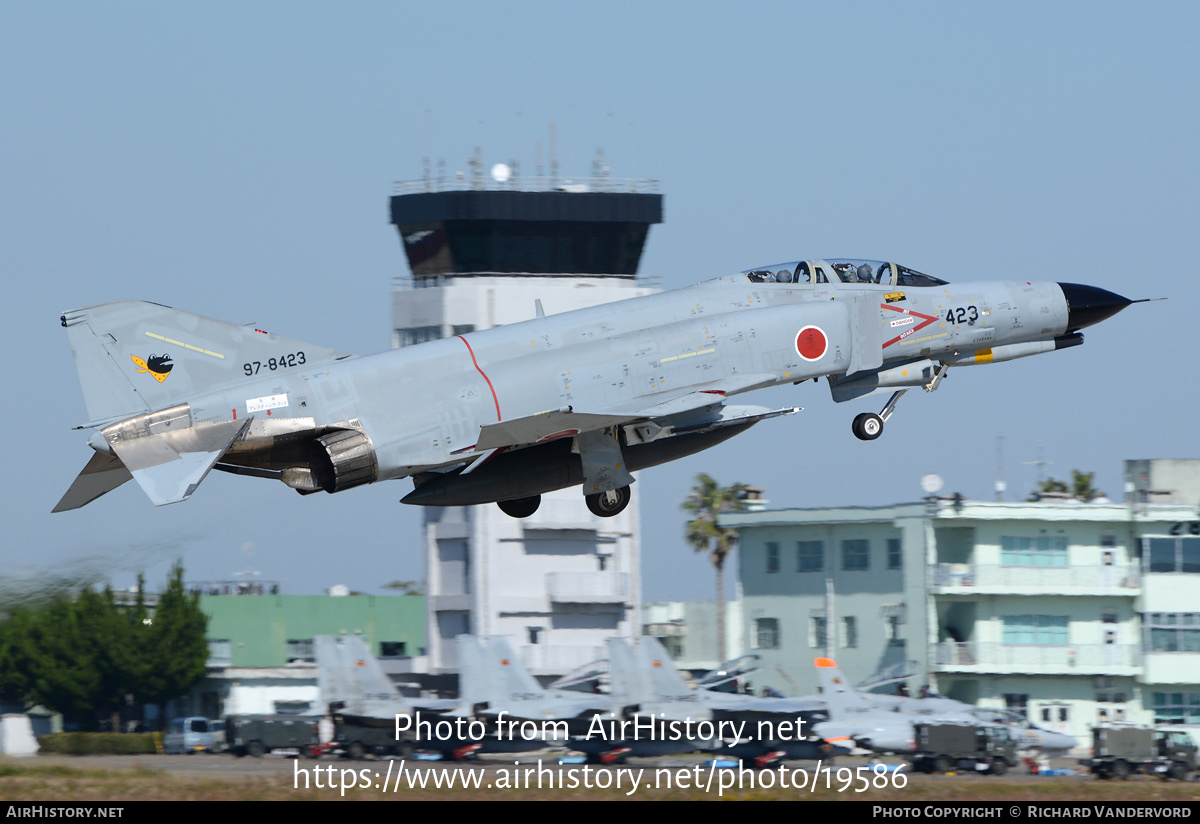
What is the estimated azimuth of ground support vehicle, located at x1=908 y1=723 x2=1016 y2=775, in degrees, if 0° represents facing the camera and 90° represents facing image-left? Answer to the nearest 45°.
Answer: approximately 270°

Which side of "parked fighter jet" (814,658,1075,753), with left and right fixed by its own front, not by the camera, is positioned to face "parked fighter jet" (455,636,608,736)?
back

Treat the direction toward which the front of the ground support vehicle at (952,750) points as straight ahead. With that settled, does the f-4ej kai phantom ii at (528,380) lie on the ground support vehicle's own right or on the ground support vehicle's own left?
on the ground support vehicle's own right

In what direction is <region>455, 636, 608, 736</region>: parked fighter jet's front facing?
to the viewer's right

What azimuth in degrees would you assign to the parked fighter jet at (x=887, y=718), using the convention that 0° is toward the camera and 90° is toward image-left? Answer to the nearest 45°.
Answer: approximately 270°

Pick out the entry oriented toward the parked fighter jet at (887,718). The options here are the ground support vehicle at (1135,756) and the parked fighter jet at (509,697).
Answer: the parked fighter jet at (509,697)

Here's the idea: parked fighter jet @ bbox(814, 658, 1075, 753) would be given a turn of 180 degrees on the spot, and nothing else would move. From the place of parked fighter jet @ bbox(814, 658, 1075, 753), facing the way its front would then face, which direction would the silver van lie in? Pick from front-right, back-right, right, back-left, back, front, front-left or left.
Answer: front

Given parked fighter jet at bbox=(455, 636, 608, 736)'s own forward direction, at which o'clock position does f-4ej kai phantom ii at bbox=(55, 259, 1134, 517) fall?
The f-4ej kai phantom ii is roughly at 3 o'clock from the parked fighter jet.

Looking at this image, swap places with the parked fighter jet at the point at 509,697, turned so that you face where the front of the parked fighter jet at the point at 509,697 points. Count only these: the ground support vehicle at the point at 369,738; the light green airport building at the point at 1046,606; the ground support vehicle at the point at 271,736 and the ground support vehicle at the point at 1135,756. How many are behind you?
2

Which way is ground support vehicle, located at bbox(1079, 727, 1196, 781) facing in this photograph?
to the viewer's right

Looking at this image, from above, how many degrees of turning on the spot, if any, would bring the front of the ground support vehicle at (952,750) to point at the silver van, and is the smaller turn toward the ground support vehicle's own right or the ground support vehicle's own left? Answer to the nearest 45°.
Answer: approximately 180°
